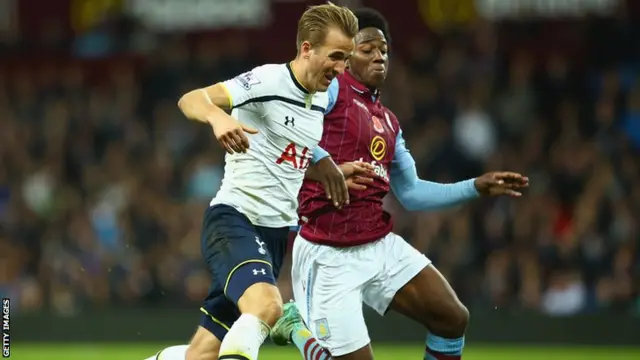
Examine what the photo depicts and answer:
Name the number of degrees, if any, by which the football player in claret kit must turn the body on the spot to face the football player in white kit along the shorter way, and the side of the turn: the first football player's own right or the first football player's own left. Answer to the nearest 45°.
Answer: approximately 90° to the first football player's own right

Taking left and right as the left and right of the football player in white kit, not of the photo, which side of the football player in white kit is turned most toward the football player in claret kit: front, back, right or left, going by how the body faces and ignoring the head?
left

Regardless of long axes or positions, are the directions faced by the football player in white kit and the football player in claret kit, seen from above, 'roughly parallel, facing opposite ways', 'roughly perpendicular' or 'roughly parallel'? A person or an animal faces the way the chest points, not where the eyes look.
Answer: roughly parallel

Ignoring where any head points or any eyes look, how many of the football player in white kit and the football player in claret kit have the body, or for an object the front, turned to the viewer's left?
0

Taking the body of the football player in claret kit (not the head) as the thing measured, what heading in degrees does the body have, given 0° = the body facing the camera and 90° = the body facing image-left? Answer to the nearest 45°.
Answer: approximately 315°
